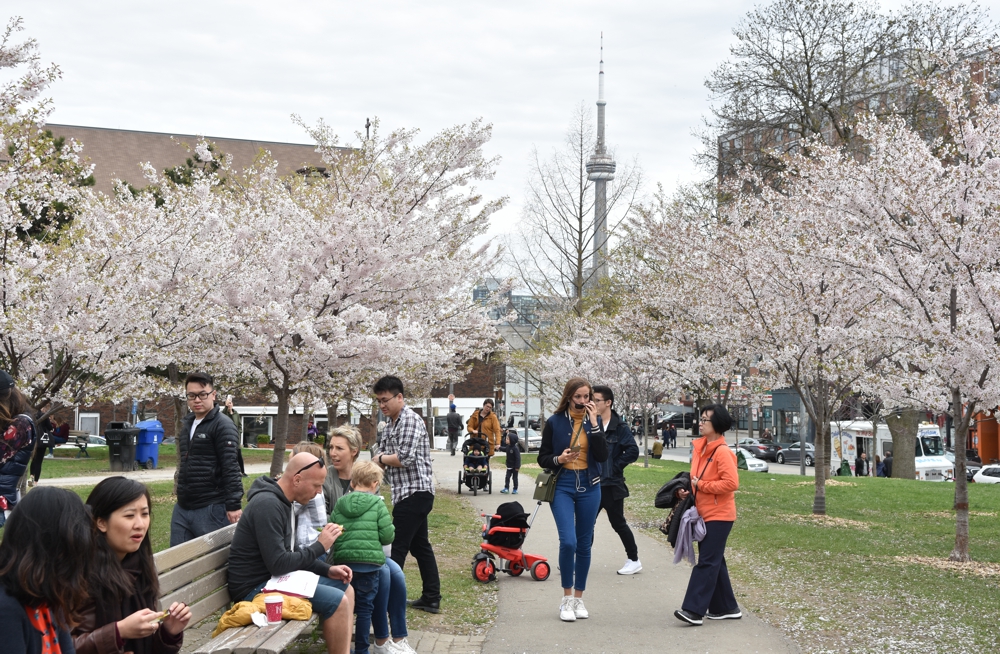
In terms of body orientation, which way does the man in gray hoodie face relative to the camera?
to the viewer's right

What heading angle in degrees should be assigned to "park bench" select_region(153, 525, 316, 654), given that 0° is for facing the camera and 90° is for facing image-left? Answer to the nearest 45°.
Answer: approximately 315°

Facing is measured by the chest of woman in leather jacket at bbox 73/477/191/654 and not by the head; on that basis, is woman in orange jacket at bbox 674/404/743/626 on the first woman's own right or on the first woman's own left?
on the first woman's own left

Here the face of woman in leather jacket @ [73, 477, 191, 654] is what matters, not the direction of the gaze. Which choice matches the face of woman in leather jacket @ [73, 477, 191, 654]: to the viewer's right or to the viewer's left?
to the viewer's right

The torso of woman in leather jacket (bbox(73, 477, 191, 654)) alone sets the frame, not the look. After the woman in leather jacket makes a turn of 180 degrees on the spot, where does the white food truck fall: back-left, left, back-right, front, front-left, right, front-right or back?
right

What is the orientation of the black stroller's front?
toward the camera

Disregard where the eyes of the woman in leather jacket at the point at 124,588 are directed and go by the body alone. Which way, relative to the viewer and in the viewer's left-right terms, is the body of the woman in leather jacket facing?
facing the viewer and to the right of the viewer

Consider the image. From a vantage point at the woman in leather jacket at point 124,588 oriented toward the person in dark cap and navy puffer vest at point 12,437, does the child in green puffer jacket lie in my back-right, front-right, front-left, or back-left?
front-right

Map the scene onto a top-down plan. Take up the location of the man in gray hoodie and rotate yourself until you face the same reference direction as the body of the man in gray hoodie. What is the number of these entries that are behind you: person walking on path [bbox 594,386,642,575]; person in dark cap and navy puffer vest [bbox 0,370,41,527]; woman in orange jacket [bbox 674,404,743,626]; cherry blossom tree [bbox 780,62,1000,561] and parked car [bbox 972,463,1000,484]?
1

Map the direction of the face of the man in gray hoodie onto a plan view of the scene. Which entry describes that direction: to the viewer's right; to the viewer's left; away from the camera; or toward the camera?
to the viewer's right
